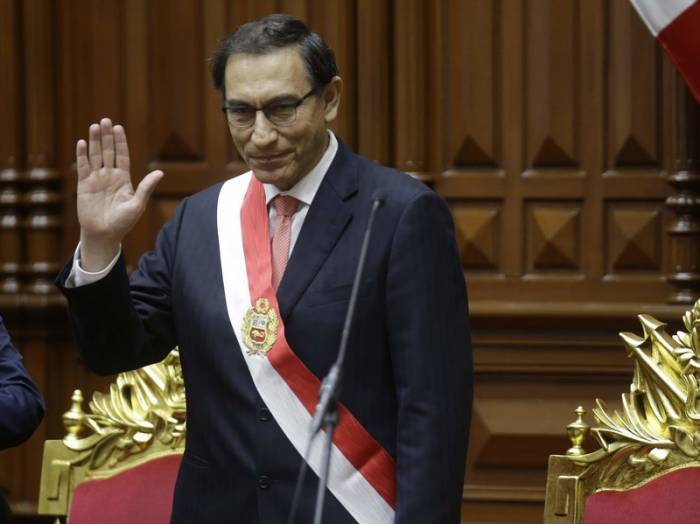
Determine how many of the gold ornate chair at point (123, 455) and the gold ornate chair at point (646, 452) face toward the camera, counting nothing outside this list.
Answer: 2

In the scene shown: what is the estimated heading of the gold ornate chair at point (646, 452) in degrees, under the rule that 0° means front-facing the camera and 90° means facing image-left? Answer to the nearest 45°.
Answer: approximately 0°

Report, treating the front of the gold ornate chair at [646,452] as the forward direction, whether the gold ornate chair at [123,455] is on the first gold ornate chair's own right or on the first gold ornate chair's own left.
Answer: on the first gold ornate chair's own right

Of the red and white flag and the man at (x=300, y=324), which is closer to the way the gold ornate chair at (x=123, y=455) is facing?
the man

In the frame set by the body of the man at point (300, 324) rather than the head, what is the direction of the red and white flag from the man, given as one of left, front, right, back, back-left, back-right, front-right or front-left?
back

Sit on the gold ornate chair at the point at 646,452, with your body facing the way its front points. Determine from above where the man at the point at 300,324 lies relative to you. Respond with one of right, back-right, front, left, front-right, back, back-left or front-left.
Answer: front-right

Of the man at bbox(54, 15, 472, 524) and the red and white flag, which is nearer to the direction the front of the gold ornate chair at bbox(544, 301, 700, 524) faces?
the man

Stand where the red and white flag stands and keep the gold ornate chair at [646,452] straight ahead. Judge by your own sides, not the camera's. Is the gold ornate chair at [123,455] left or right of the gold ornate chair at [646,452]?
right

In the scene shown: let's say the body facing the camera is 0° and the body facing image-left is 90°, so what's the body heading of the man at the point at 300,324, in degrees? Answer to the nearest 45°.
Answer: approximately 45°

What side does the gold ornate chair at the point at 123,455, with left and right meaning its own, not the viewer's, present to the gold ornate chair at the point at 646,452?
left

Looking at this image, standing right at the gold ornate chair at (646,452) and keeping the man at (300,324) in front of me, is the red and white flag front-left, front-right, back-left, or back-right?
back-right

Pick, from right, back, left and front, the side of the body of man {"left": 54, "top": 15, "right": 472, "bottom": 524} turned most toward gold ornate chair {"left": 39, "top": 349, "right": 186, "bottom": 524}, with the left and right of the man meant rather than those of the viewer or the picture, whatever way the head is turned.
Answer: right
